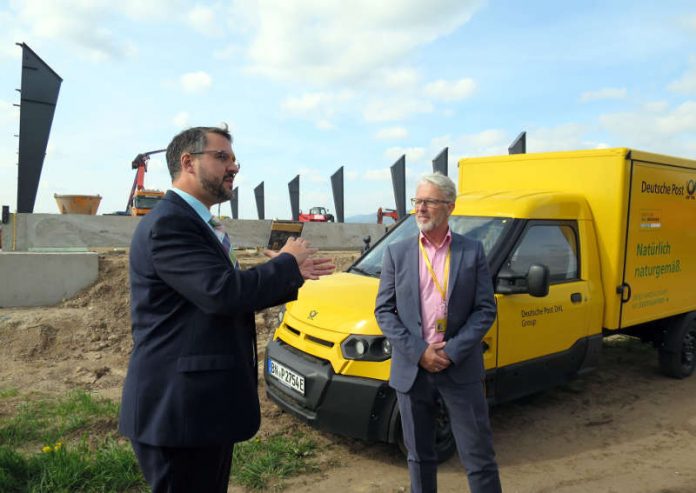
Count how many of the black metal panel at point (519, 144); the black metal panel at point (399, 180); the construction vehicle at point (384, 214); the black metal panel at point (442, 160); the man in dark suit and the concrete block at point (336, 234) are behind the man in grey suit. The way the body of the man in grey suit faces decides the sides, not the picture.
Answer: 5

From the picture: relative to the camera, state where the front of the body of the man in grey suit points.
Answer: toward the camera

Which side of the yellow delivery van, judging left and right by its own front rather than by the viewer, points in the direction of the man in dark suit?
front

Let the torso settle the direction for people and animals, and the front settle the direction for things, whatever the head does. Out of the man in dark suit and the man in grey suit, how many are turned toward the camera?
1

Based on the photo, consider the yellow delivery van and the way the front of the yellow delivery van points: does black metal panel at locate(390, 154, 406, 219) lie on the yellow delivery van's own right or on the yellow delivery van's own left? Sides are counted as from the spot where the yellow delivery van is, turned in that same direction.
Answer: on the yellow delivery van's own right

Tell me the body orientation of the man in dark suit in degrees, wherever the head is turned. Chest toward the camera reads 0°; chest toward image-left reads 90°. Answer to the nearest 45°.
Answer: approximately 270°

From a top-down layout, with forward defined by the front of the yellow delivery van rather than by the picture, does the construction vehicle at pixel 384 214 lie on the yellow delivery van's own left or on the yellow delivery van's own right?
on the yellow delivery van's own right

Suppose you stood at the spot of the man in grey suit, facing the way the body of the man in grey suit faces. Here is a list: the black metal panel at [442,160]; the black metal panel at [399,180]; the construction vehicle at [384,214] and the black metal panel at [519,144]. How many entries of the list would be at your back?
4

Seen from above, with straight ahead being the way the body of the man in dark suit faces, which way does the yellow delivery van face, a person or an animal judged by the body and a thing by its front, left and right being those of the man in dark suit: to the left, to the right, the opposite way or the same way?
the opposite way

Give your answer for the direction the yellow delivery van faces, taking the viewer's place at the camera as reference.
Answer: facing the viewer and to the left of the viewer

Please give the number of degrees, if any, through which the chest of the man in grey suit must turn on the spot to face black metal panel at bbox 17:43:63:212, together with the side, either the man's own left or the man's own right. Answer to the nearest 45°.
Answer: approximately 135° to the man's own right

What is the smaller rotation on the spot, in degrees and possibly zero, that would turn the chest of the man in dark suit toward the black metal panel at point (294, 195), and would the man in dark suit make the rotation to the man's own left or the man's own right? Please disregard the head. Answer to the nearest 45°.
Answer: approximately 90° to the man's own left

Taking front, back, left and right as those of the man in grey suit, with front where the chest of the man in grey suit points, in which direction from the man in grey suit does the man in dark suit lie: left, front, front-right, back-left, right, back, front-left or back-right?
front-right

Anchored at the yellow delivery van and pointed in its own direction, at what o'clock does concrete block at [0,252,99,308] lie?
The concrete block is roughly at 2 o'clock from the yellow delivery van.

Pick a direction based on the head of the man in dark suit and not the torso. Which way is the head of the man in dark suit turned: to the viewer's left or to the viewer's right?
to the viewer's right
